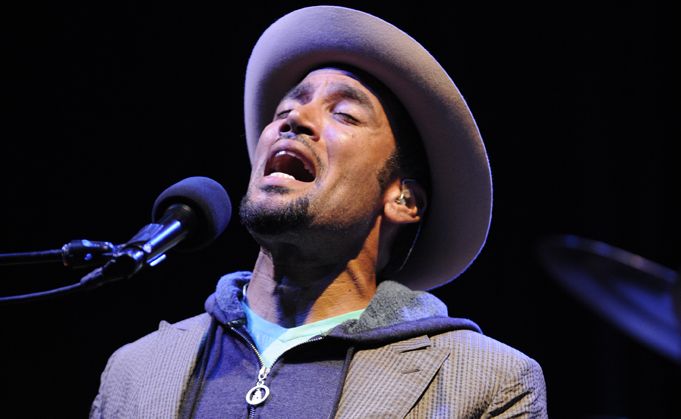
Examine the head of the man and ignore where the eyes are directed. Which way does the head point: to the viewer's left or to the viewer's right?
to the viewer's left

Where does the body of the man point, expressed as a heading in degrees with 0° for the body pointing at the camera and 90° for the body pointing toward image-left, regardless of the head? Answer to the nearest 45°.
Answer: approximately 45°

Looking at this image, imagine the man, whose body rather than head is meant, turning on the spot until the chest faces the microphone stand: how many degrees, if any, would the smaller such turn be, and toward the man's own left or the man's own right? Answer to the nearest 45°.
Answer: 0° — they already face it

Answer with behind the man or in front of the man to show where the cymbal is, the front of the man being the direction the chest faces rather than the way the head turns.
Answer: behind
